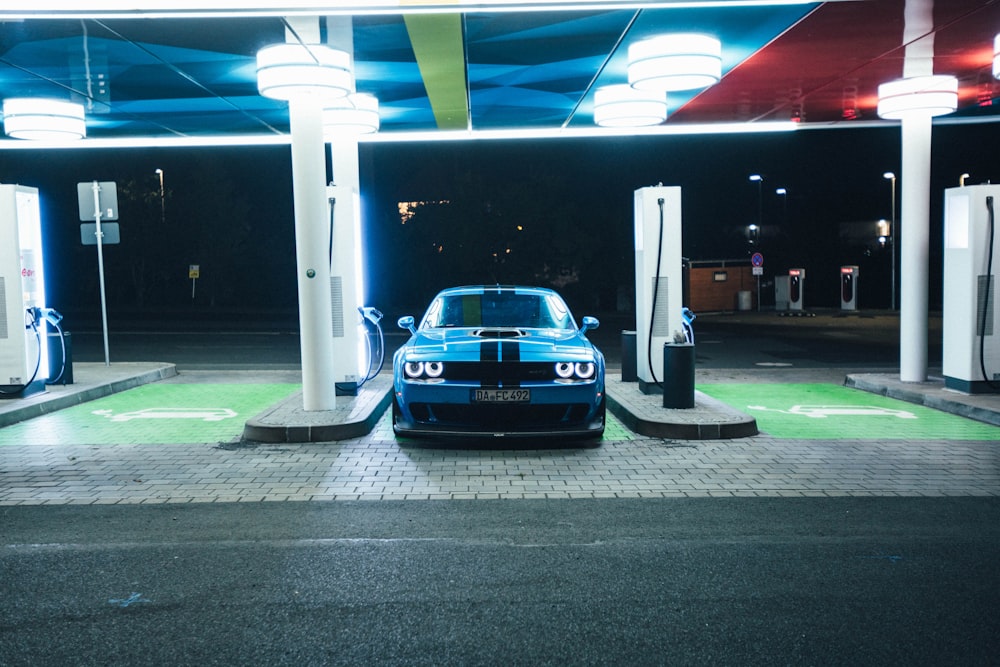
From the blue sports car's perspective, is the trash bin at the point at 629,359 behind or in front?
behind

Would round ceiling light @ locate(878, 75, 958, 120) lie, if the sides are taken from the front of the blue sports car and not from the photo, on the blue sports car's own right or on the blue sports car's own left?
on the blue sports car's own left

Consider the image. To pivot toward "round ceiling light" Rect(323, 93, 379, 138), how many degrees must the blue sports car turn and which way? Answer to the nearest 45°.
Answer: approximately 135° to its right

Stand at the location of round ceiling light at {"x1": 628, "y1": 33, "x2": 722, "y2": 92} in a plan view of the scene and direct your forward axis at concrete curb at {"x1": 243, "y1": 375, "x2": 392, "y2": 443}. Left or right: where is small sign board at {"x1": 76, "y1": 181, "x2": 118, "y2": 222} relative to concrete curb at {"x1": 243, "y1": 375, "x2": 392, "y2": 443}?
right

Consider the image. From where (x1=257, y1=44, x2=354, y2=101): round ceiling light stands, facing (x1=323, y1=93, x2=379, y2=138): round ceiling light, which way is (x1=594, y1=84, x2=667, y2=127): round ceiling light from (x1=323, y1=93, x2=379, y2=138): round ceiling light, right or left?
right
